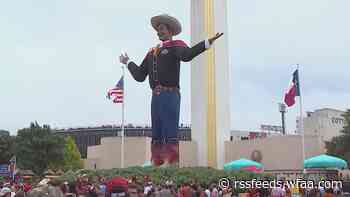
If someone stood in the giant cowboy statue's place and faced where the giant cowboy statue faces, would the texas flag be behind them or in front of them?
behind

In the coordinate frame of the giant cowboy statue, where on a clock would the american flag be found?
The american flag is roughly at 4 o'clock from the giant cowboy statue.

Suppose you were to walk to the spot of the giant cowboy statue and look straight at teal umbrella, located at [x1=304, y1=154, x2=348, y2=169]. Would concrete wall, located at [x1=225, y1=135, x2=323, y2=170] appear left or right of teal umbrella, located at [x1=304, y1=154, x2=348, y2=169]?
left

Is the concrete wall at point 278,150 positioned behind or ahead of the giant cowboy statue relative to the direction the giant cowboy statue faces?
behind

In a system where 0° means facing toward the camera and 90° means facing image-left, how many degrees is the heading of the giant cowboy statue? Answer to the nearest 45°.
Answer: approximately 45°
